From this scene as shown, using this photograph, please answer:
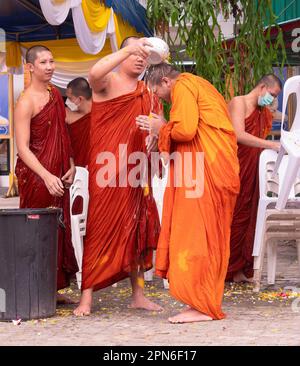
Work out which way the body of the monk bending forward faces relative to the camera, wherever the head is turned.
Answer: to the viewer's left

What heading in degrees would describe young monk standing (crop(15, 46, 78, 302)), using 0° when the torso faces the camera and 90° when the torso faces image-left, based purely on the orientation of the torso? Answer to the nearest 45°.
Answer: approximately 315°

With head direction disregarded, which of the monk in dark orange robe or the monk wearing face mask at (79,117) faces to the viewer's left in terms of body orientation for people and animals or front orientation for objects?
the monk wearing face mask

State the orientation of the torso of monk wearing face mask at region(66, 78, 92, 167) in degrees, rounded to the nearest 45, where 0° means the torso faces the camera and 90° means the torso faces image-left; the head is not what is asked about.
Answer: approximately 90°

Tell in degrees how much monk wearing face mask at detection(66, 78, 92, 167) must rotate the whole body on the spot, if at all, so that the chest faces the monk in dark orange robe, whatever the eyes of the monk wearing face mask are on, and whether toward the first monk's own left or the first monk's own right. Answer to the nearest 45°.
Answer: approximately 90° to the first monk's own left

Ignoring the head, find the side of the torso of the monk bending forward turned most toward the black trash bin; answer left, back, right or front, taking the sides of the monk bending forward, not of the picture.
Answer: front

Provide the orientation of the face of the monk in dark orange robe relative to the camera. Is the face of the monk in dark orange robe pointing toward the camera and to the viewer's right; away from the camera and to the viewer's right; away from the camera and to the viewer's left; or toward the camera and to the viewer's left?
toward the camera and to the viewer's right
